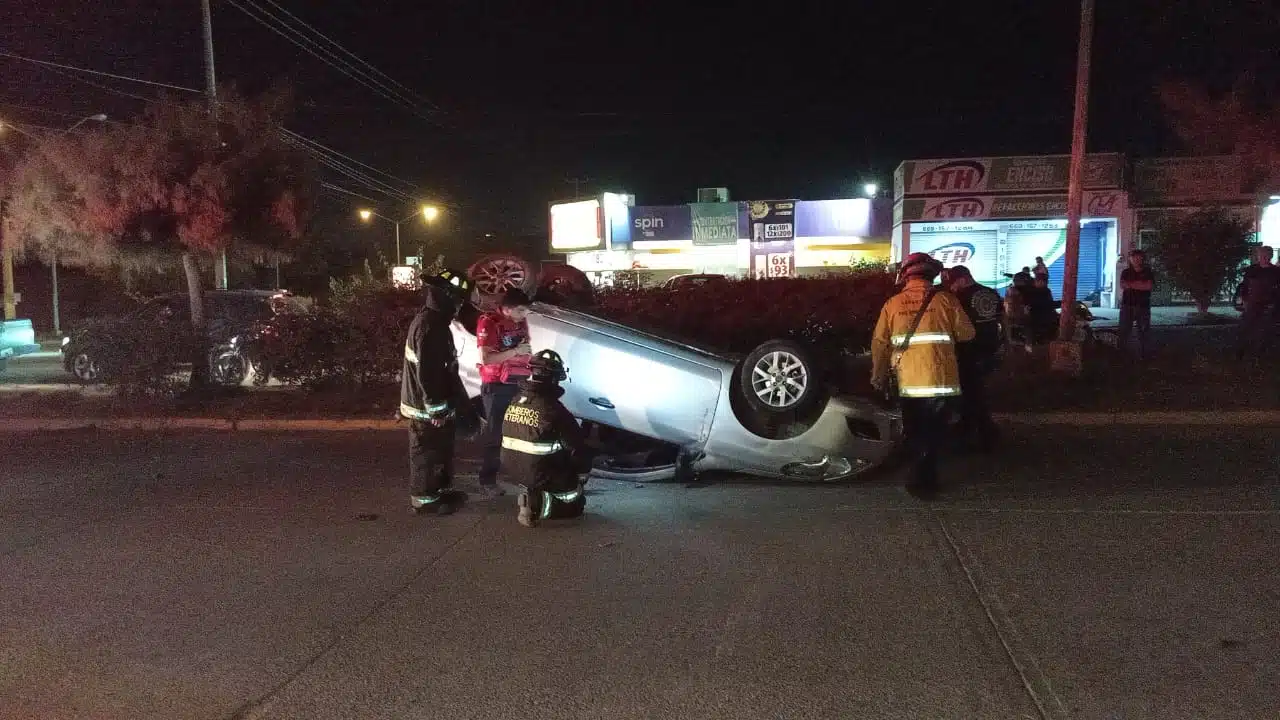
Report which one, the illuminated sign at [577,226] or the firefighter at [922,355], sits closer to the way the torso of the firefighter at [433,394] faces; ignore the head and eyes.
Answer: the firefighter

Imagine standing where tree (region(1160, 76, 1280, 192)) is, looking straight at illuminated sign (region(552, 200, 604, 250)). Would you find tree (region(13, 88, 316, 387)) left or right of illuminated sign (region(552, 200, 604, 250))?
left

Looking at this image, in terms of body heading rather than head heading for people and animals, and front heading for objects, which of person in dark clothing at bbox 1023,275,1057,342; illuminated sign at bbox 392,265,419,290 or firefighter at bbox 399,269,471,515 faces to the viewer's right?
the firefighter

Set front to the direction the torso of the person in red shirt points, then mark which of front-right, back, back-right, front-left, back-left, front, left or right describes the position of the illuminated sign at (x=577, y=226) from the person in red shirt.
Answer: back-left

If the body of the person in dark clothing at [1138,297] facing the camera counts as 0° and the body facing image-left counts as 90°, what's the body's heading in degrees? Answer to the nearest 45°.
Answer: approximately 0°

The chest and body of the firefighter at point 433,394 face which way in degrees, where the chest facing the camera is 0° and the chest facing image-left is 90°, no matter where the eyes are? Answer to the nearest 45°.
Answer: approximately 270°
